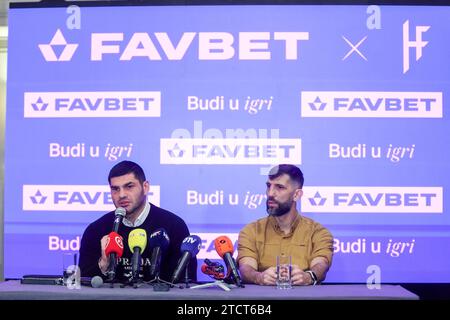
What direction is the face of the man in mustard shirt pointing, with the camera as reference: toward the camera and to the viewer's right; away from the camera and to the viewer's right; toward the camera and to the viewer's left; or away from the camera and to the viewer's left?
toward the camera and to the viewer's left

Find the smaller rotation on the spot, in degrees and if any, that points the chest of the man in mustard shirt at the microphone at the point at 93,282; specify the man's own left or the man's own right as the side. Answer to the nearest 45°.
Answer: approximately 45° to the man's own right

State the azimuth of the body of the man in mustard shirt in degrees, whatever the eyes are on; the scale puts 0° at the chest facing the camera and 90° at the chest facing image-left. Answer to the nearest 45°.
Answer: approximately 0°

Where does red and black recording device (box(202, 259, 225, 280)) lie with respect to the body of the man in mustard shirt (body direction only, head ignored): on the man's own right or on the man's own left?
on the man's own right

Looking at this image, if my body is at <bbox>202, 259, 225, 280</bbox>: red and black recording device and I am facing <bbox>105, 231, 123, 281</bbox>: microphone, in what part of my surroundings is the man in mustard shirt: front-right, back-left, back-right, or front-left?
back-right

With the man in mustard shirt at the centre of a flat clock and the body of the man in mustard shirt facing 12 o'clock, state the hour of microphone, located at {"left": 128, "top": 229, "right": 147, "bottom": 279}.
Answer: The microphone is roughly at 2 o'clock from the man in mustard shirt.

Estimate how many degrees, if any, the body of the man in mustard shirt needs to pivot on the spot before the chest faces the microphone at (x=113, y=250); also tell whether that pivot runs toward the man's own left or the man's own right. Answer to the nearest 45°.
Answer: approximately 45° to the man's own right

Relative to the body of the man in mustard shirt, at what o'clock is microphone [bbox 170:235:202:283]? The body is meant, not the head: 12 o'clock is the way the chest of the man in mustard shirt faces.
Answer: The microphone is roughly at 2 o'clock from the man in mustard shirt.
